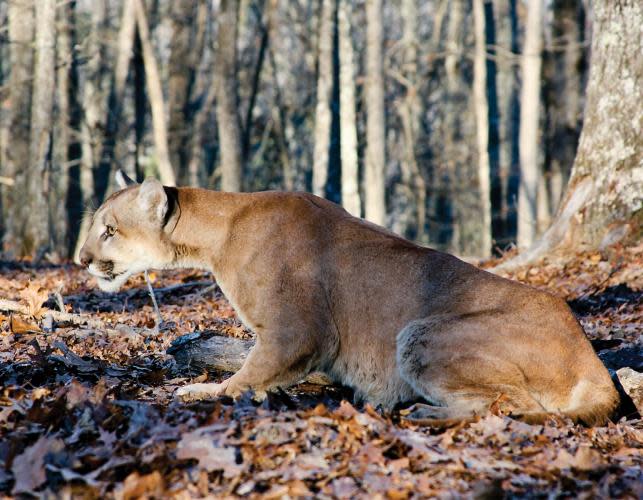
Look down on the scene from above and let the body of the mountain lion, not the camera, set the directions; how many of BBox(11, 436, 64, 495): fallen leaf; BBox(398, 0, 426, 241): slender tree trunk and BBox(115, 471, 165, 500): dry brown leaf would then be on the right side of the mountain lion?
1

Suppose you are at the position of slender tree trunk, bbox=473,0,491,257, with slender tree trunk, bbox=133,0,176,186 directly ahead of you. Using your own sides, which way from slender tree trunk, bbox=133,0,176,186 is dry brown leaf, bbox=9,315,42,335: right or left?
left

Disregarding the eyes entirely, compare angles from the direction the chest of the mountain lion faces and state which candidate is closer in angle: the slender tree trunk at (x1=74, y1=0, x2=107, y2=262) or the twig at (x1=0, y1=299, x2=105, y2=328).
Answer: the twig

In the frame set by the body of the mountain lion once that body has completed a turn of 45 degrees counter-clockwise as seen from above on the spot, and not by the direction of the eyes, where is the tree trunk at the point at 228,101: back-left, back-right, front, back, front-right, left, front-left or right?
back-right

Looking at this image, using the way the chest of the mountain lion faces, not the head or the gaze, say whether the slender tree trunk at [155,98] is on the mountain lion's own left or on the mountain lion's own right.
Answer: on the mountain lion's own right

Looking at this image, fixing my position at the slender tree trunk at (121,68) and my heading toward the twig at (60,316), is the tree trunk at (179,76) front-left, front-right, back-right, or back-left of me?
back-left

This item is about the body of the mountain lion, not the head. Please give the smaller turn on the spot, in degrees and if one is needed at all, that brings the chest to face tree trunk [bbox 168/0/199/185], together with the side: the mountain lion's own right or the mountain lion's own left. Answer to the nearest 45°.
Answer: approximately 90° to the mountain lion's own right

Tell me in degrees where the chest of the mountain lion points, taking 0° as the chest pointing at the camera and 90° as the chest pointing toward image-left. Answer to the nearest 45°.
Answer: approximately 90°

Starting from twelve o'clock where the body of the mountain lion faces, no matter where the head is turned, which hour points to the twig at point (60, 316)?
The twig is roughly at 1 o'clock from the mountain lion.

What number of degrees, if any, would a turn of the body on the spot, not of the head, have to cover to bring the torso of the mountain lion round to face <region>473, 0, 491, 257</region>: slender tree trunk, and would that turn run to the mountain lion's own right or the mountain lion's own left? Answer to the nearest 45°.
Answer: approximately 90° to the mountain lion's own right

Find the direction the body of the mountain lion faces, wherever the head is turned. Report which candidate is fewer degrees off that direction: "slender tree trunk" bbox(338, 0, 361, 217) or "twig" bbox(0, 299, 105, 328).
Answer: the twig

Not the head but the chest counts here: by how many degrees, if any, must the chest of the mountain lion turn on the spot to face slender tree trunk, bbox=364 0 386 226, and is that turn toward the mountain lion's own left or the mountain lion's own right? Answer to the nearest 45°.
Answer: approximately 90° to the mountain lion's own right

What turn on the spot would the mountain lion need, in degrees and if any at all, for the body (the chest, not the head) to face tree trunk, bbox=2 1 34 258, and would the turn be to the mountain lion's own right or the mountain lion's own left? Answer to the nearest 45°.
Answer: approximately 45° to the mountain lion's own right

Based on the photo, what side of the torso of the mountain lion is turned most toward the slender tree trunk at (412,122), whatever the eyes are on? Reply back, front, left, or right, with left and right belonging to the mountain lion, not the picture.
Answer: right
